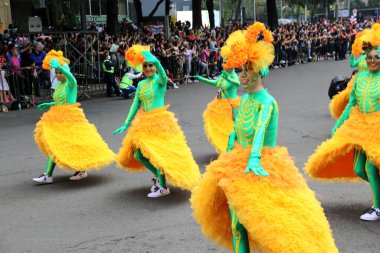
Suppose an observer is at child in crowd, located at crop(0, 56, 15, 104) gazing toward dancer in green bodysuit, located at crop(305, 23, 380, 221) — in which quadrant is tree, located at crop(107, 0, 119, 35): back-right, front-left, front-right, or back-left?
back-left

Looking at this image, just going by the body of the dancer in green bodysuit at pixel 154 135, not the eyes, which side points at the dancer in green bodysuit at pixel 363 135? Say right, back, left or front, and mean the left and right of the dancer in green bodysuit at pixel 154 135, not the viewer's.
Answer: left

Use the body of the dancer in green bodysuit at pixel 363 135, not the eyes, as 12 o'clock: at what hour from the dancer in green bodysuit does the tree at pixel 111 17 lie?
The tree is roughly at 5 o'clock from the dancer in green bodysuit.

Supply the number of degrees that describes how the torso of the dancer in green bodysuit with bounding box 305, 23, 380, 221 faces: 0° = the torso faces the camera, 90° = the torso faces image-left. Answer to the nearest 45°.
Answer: approximately 0°

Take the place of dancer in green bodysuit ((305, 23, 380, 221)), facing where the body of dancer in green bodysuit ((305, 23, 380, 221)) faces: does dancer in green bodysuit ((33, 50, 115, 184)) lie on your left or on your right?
on your right

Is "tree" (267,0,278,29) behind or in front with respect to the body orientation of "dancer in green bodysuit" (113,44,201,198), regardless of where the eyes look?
behind

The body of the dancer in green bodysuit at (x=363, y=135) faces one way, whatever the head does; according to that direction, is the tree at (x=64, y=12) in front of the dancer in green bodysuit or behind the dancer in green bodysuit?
behind

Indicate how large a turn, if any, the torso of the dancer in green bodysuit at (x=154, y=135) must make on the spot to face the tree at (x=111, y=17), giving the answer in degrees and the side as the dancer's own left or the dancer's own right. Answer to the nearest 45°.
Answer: approximately 135° to the dancer's own right

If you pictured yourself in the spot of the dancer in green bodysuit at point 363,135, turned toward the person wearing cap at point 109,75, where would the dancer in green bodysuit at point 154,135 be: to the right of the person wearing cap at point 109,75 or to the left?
left

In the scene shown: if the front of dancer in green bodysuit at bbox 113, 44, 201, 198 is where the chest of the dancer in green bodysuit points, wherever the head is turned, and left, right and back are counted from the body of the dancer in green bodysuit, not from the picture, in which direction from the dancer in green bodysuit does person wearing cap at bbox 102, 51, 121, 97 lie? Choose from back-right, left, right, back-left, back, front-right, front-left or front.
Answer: back-right

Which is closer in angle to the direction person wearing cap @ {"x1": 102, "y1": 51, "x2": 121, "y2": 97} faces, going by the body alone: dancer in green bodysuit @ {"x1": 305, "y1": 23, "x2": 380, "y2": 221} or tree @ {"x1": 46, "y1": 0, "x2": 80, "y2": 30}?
the dancer in green bodysuit
